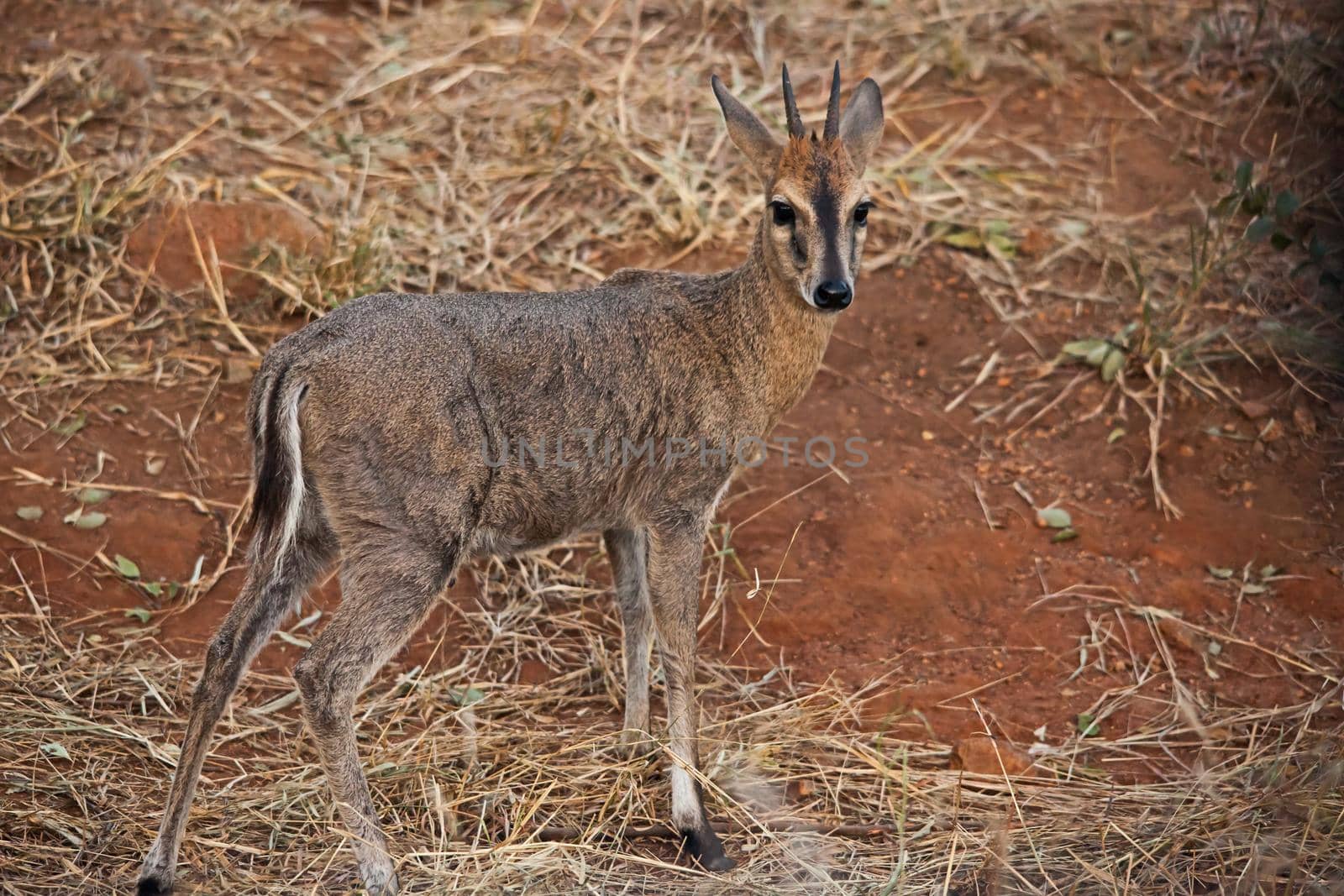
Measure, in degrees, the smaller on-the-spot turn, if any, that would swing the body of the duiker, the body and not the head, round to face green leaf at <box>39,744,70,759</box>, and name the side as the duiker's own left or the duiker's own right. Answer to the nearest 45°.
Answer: approximately 180°

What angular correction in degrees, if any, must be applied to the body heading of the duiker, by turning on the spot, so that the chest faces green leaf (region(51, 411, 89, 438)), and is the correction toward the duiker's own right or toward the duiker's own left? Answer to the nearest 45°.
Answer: approximately 135° to the duiker's own left

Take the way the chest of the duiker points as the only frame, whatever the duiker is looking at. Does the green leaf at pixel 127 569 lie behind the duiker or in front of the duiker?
behind

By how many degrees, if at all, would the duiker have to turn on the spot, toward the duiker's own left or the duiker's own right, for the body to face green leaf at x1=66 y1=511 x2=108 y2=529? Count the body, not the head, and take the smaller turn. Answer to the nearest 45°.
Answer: approximately 135° to the duiker's own left

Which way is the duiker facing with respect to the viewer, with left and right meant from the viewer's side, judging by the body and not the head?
facing to the right of the viewer

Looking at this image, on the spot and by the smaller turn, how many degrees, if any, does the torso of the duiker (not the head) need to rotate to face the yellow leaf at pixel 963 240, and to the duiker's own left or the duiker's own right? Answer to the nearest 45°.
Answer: approximately 45° to the duiker's own left

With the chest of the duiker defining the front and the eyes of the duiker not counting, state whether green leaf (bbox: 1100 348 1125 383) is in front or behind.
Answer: in front

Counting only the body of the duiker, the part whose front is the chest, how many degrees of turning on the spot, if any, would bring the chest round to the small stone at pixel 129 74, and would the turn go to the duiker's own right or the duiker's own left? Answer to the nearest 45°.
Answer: approximately 135° to the duiker's own left

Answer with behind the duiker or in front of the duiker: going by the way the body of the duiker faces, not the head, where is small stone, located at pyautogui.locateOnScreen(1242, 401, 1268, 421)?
in front

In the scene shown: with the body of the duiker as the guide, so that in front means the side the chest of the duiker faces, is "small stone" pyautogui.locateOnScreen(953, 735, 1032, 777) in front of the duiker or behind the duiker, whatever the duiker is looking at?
in front
